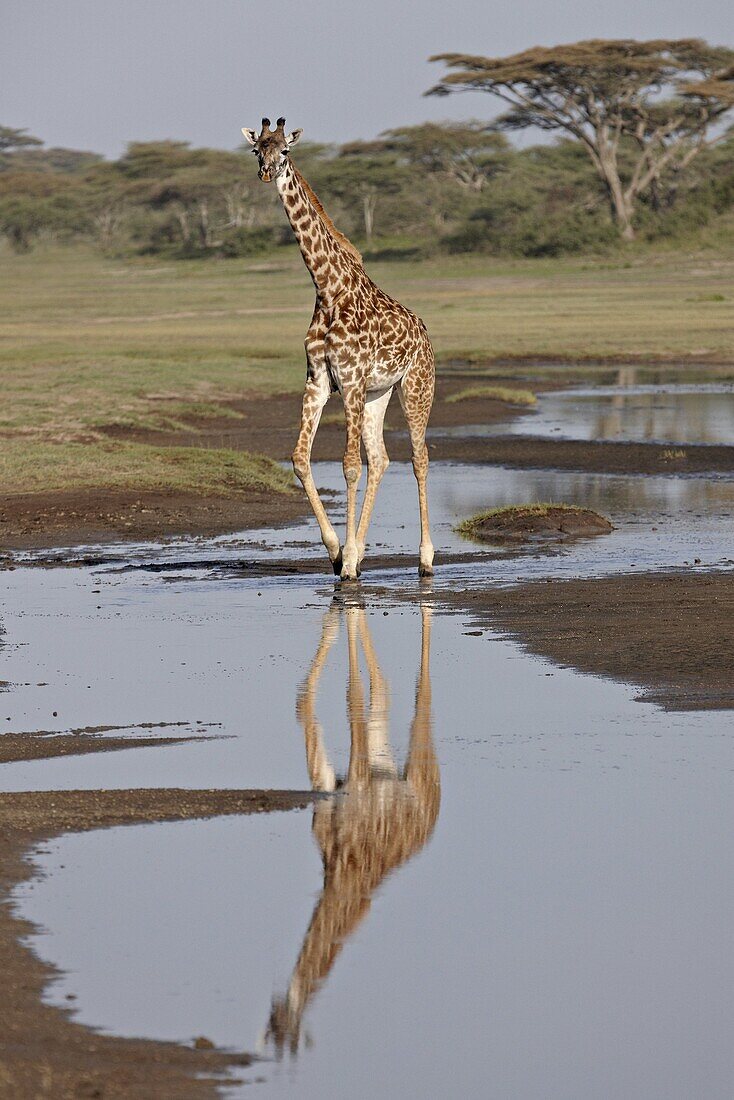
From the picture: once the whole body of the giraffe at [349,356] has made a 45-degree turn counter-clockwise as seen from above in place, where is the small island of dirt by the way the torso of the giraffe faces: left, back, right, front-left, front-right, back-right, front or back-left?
back-left

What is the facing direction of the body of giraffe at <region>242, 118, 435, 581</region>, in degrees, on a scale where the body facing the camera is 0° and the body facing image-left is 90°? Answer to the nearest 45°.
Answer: approximately 45°
